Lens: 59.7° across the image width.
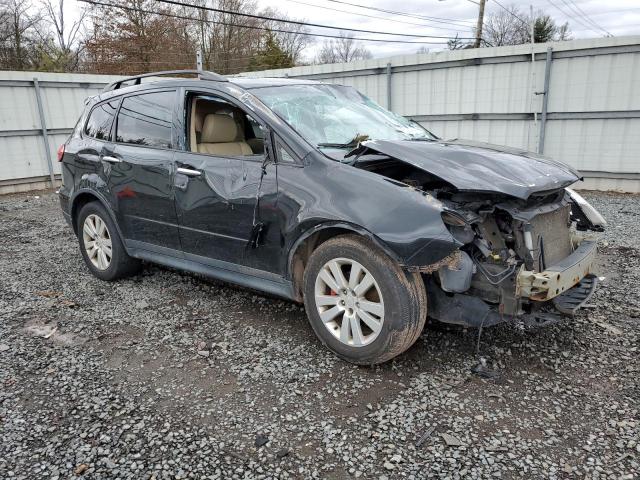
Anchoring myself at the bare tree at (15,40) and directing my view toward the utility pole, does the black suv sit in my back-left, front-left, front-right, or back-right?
front-right

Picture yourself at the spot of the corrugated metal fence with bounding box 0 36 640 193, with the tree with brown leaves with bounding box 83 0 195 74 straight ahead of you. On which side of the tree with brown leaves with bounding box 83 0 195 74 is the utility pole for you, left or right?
right

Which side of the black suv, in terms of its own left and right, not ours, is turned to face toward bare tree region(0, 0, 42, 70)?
back

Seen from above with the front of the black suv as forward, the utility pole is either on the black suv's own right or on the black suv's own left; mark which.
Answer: on the black suv's own left

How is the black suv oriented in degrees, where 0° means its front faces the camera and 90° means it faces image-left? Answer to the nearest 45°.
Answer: approximately 315°

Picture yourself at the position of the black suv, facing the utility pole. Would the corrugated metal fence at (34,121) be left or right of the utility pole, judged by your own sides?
left

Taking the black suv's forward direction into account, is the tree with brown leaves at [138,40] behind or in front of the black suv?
behind

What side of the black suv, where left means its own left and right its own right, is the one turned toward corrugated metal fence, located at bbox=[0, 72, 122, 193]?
back
